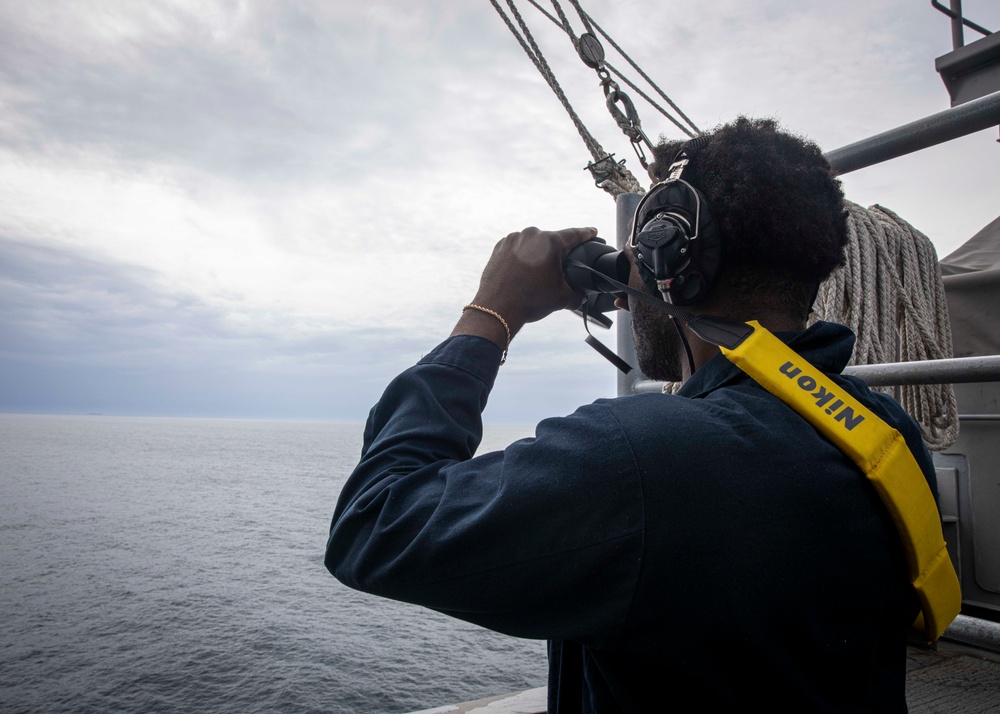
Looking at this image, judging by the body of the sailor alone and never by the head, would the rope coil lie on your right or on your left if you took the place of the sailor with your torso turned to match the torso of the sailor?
on your right

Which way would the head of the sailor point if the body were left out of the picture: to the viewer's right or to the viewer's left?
to the viewer's left

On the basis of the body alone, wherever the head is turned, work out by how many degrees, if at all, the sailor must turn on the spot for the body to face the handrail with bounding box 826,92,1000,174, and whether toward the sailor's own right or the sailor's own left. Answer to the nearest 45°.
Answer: approximately 90° to the sailor's own right

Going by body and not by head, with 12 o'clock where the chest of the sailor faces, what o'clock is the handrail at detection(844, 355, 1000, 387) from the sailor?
The handrail is roughly at 3 o'clock from the sailor.

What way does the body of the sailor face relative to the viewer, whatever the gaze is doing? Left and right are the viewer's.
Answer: facing away from the viewer and to the left of the viewer
